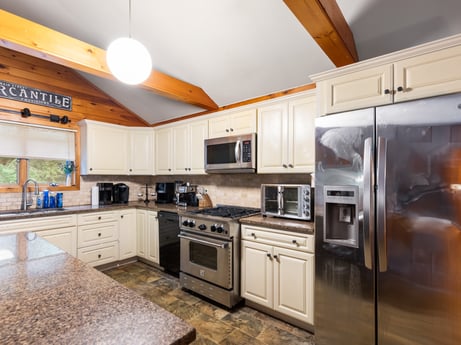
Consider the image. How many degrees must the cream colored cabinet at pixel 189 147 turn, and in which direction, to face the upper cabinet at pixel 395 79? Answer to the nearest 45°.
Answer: approximately 90° to its left

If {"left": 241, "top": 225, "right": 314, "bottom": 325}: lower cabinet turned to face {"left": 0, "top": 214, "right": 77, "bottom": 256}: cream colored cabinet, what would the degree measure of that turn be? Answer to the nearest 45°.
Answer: approximately 45° to its right

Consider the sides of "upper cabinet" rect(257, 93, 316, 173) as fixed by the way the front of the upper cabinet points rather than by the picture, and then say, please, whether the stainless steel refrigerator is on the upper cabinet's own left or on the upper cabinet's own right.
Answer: on the upper cabinet's own left

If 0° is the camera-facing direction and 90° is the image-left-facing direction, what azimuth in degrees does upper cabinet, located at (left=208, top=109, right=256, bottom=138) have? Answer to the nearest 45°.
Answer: approximately 45°

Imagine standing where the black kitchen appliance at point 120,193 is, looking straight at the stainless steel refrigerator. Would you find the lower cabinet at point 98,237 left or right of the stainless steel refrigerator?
right

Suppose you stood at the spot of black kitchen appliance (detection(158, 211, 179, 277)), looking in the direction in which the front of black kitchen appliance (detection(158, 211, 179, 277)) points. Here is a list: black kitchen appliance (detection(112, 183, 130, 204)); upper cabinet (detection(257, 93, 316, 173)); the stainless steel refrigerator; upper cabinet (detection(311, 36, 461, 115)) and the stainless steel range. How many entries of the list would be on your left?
4

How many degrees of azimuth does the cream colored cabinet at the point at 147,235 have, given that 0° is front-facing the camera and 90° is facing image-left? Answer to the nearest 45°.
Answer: approximately 45°

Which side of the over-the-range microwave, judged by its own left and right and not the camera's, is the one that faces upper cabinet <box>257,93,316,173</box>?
left

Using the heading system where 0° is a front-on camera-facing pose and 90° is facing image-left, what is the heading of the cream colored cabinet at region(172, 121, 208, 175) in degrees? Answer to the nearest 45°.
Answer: approximately 45°

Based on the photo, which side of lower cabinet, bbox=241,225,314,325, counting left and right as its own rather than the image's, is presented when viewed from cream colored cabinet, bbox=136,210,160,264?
right

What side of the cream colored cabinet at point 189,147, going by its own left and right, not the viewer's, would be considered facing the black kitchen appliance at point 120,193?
right

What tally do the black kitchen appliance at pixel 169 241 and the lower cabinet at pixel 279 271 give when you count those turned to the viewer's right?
0

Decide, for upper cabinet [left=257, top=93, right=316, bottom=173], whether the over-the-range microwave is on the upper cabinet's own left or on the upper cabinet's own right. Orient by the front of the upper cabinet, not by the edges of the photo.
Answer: on the upper cabinet's own right

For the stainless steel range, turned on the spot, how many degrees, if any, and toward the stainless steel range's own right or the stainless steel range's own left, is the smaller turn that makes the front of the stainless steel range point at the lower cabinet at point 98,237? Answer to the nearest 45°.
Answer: approximately 90° to the stainless steel range's own right
